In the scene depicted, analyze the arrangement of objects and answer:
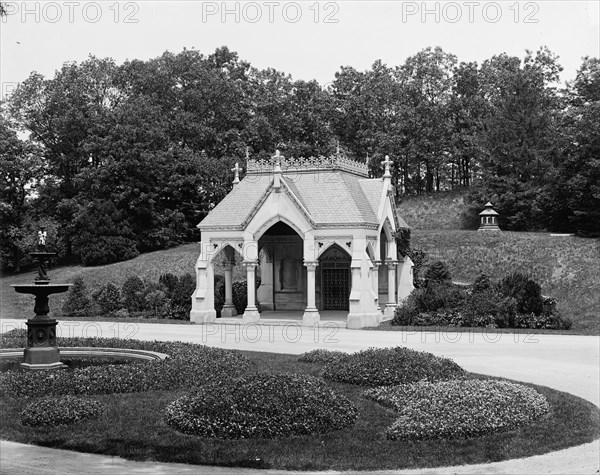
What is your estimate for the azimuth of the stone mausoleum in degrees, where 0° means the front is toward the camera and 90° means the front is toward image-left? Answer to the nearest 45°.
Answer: approximately 0°

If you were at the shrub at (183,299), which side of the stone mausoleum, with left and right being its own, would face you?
right

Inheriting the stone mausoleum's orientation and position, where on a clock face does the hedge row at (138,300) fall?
The hedge row is roughly at 4 o'clock from the stone mausoleum.

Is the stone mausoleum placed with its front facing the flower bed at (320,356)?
yes

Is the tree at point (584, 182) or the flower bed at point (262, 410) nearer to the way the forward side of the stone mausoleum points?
the flower bed

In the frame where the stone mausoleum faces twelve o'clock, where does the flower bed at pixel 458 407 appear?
The flower bed is roughly at 12 o'clock from the stone mausoleum.

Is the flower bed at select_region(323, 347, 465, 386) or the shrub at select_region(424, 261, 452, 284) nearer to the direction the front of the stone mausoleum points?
the flower bed

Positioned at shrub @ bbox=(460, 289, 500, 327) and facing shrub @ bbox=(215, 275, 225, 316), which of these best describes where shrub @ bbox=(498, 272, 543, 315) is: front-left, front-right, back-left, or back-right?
back-right

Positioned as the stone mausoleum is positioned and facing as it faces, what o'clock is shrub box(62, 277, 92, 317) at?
The shrub is roughly at 4 o'clock from the stone mausoleum.

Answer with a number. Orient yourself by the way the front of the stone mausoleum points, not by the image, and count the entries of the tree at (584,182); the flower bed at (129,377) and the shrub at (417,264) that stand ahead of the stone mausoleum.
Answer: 1

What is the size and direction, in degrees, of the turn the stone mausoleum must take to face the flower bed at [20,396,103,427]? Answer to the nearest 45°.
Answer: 0° — it already faces it

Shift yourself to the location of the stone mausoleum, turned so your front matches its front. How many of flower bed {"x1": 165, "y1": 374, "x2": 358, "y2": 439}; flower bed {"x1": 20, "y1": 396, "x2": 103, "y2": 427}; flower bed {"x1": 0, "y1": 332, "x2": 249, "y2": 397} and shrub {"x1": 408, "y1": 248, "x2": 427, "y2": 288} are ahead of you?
3

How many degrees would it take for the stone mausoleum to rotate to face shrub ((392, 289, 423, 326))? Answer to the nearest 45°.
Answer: approximately 45° to its left

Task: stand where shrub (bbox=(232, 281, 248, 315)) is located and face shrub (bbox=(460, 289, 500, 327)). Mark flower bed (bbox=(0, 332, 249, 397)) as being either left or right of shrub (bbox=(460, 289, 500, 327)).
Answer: right

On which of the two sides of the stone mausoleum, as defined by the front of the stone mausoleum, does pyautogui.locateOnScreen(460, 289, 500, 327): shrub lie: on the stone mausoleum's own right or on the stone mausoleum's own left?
on the stone mausoleum's own left

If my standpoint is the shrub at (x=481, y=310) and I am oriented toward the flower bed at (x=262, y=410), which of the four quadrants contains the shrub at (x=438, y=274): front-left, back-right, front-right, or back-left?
back-right

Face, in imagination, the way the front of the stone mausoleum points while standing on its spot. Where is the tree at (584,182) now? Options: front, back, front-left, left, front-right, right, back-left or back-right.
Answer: back-left

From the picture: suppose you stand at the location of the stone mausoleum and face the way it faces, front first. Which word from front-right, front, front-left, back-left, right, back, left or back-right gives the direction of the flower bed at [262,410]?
front

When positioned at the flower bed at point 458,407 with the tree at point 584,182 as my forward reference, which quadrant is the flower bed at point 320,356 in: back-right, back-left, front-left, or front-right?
front-left
